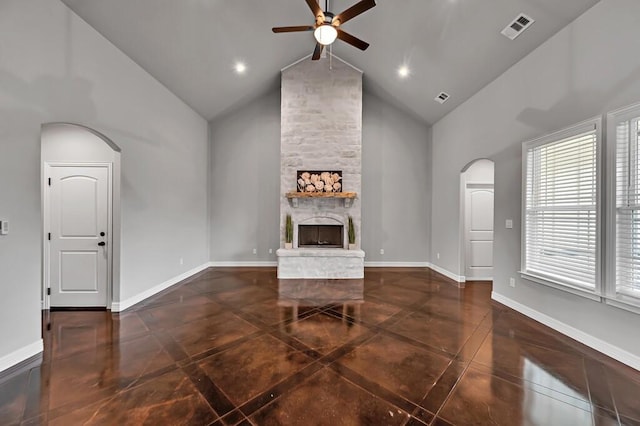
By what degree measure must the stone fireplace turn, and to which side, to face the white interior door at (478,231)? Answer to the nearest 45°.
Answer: approximately 90° to its left

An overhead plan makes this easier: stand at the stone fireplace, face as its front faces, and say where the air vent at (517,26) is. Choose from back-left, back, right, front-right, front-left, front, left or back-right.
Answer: front-left

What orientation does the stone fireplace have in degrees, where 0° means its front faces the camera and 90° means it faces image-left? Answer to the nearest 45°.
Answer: approximately 0°

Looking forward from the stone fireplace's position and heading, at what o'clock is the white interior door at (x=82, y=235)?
The white interior door is roughly at 2 o'clock from the stone fireplace.

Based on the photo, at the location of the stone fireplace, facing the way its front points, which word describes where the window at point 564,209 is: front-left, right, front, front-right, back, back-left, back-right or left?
front-left

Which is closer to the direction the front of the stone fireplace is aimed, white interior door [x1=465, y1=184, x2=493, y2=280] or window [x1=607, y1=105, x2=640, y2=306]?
the window

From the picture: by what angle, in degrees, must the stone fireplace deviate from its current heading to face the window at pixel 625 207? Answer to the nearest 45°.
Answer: approximately 45° to its left

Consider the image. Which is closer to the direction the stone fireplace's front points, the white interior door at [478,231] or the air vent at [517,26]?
the air vent
